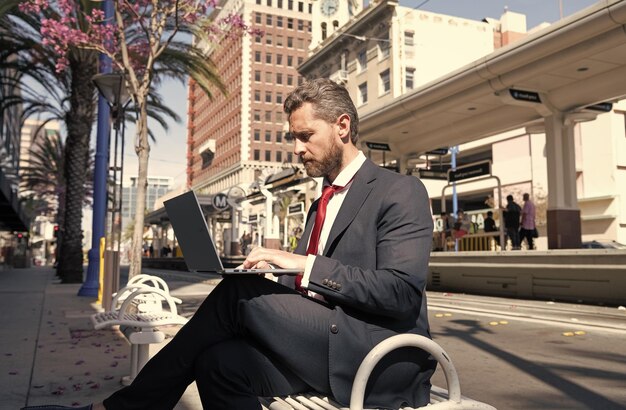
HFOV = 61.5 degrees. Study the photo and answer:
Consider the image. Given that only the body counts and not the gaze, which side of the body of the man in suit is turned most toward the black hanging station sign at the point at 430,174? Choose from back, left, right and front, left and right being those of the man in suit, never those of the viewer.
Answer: right

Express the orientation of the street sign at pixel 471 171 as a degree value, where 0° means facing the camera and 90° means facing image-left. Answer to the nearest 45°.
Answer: approximately 45°

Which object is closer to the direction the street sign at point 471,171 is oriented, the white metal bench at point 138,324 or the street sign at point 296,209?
the white metal bench

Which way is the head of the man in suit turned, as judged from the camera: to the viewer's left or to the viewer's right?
to the viewer's left

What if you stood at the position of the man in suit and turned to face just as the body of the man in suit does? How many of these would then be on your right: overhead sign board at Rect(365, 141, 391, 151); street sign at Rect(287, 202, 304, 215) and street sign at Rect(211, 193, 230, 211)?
3

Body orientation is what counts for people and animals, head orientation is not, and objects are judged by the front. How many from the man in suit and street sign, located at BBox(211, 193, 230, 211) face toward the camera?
1

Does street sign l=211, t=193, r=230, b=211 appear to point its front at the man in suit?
yes

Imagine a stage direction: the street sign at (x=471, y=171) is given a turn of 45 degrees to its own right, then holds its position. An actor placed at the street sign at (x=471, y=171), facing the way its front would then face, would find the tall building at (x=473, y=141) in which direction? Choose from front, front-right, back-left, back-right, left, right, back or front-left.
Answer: right

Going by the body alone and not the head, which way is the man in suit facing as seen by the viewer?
to the viewer's left

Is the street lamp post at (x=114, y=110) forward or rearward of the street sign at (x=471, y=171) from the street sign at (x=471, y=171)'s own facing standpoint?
forward

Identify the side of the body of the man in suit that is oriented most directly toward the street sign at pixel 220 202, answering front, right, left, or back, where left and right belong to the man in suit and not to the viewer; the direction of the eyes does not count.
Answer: right

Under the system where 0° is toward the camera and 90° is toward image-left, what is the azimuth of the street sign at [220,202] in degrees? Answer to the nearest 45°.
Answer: approximately 0°

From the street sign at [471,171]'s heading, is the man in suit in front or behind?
in front

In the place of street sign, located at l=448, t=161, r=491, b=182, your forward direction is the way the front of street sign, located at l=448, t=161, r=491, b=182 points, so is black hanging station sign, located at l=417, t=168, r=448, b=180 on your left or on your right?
on your right
